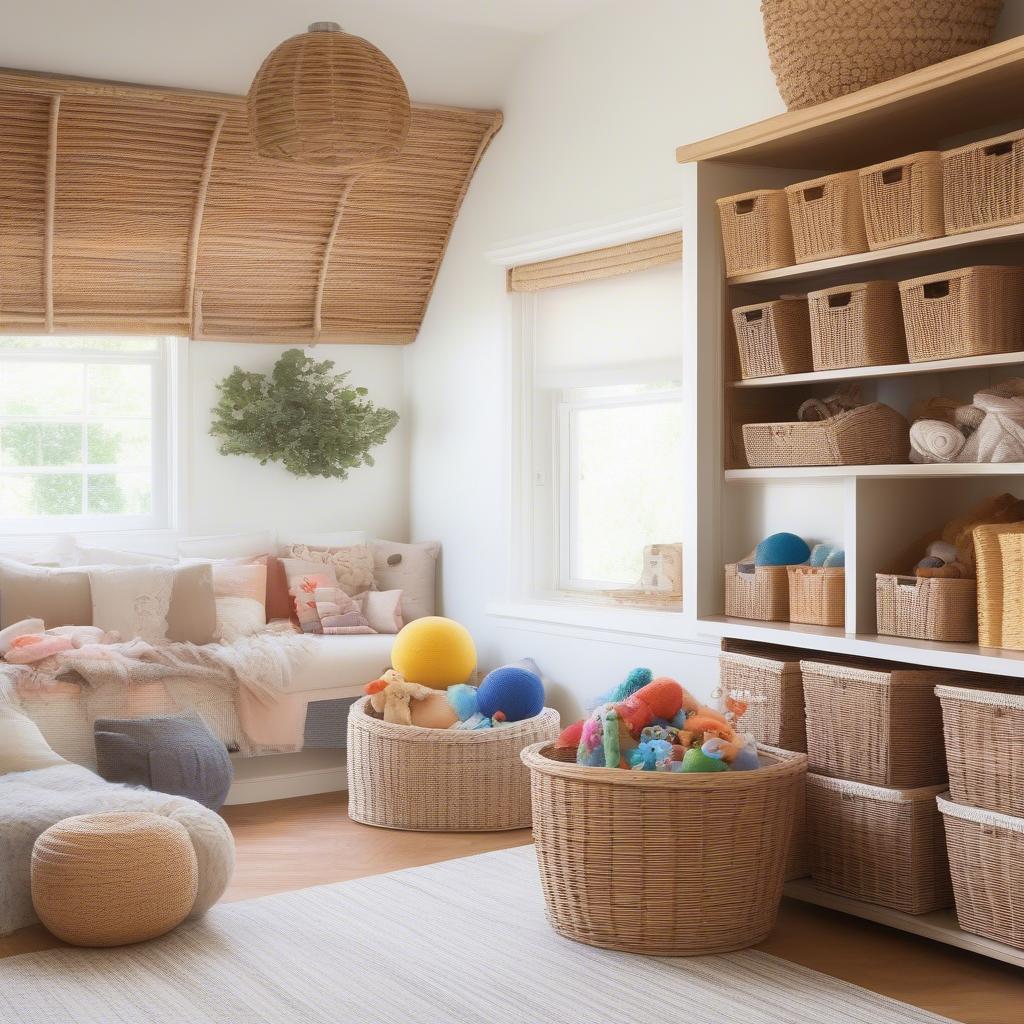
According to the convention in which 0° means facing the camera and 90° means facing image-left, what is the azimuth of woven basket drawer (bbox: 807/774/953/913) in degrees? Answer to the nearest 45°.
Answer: approximately 45°

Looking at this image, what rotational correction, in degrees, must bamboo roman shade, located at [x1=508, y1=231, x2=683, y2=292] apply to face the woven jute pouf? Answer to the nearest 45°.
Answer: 0° — it already faces it

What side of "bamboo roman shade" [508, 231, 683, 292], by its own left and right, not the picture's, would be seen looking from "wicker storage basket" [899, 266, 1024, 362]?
left

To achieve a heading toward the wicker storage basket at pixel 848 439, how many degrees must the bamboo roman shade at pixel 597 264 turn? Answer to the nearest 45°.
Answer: approximately 90° to its left

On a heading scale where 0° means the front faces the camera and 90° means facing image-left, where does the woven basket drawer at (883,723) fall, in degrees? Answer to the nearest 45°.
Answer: approximately 45°

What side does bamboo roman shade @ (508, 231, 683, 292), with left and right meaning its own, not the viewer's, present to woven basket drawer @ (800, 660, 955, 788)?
left

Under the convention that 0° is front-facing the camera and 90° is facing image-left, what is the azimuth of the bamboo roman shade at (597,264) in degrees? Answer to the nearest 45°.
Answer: approximately 45°
